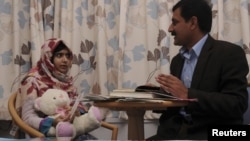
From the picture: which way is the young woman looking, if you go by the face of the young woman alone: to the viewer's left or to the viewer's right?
to the viewer's right

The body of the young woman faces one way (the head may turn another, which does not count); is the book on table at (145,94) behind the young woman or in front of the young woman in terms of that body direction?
in front

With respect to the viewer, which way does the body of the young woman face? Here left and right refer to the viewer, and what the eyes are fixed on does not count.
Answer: facing the viewer and to the right of the viewer
